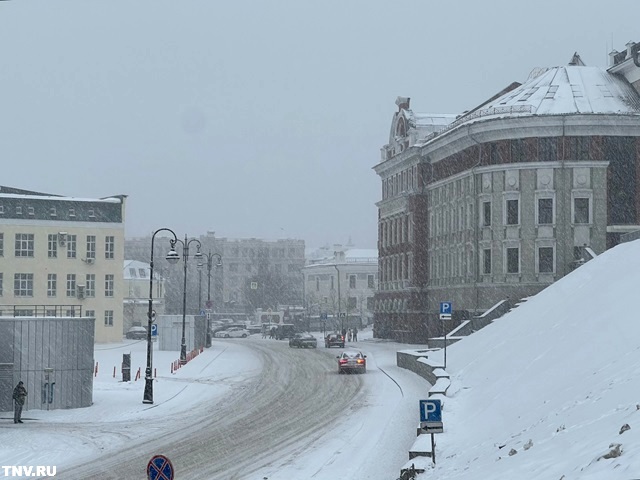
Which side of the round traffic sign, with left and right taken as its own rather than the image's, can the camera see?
front

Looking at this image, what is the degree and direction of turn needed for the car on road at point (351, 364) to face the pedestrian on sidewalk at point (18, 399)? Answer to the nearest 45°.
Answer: approximately 135° to its left

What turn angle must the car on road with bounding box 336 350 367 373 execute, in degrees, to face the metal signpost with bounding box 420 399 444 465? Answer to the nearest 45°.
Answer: approximately 180°

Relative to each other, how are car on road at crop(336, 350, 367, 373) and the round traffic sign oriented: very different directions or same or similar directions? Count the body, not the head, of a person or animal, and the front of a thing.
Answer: very different directions

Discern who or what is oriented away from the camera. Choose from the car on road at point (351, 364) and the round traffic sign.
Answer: the car on road

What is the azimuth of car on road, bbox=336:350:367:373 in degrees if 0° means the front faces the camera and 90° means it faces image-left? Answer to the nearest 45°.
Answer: approximately 180°

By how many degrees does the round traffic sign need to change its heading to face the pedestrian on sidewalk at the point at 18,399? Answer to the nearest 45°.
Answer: approximately 180°

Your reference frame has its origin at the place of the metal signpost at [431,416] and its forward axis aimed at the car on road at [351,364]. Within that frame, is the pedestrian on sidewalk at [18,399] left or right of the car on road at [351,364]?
left

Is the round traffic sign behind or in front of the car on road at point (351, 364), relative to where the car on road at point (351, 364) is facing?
behind

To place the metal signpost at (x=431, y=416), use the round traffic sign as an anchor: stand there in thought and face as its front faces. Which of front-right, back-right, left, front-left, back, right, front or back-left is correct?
back-left
